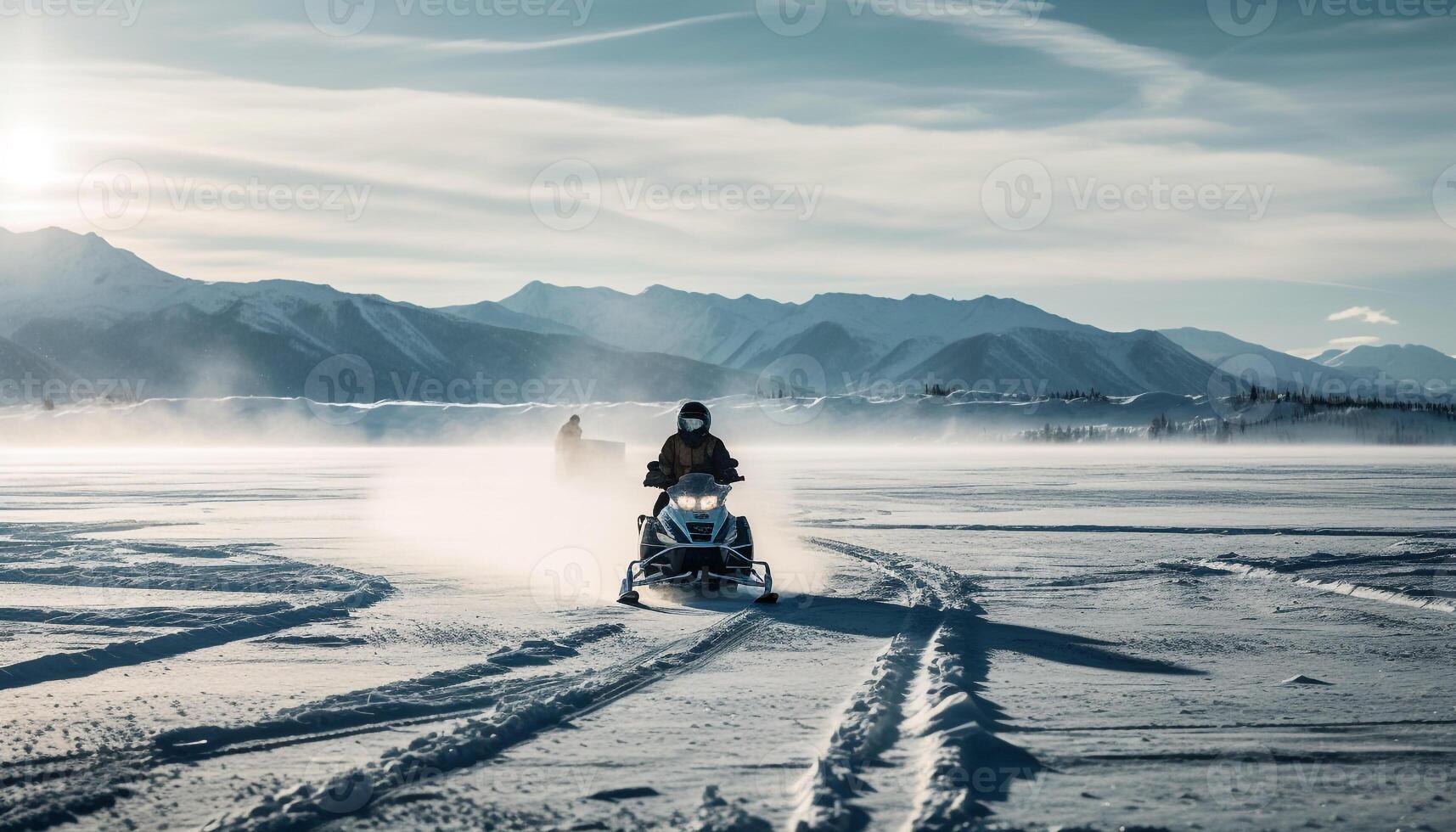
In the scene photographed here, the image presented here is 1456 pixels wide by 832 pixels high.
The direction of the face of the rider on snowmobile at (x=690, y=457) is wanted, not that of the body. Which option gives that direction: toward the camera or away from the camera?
toward the camera

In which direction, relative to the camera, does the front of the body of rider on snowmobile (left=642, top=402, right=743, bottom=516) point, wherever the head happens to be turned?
toward the camera

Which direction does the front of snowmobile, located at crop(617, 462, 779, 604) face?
toward the camera

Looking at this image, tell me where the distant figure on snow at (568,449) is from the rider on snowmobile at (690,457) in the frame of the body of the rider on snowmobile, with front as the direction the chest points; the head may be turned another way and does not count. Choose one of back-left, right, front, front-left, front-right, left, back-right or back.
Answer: back

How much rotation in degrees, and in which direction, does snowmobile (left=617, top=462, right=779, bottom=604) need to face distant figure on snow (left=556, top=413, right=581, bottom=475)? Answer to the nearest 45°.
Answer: approximately 180°
